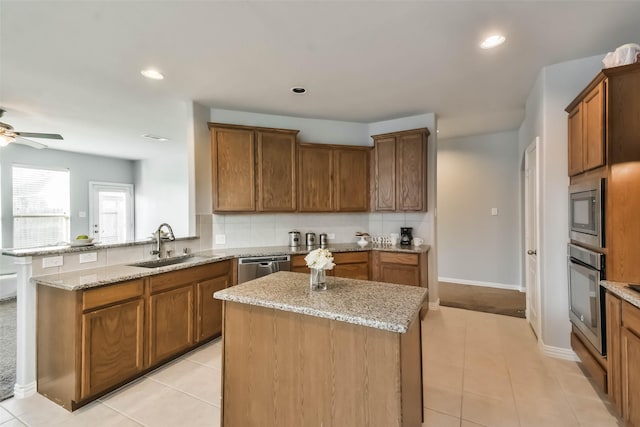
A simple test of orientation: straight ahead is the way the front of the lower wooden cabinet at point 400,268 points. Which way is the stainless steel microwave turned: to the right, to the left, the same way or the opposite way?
to the right

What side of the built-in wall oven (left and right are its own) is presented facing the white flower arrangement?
front

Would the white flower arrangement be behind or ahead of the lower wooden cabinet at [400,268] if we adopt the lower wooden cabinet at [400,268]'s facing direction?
ahead

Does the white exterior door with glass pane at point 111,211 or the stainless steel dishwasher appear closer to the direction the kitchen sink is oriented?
the stainless steel dishwasher

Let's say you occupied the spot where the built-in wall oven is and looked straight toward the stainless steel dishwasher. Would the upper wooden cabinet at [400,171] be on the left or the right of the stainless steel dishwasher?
right

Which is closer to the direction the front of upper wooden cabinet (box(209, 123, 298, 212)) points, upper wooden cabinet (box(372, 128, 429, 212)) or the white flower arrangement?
the white flower arrangement

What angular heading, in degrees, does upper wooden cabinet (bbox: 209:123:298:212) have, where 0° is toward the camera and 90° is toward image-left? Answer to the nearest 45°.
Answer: approximately 0°

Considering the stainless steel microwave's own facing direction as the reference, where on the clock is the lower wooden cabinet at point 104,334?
The lower wooden cabinet is roughly at 12 o'clock from the stainless steel microwave.
